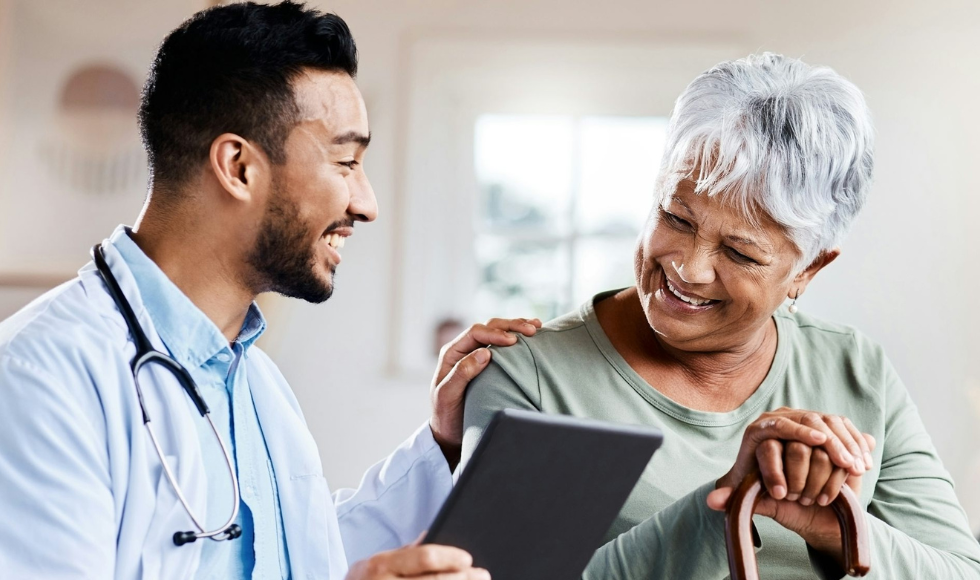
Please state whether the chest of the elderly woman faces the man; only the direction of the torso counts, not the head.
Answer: no

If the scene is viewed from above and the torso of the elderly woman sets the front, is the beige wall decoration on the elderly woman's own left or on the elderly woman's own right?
on the elderly woman's own right

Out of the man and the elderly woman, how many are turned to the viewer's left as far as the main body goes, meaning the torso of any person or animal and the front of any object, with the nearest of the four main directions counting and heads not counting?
0

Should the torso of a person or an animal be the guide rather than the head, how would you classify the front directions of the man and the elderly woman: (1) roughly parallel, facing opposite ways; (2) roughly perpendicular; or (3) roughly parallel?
roughly perpendicular

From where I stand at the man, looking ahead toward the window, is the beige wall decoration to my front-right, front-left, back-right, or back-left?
front-left

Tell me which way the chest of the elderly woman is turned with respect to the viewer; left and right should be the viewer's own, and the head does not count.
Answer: facing the viewer

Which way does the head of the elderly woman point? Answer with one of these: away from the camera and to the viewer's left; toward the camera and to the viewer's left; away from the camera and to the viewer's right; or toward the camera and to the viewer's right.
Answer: toward the camera and to the viewer's left

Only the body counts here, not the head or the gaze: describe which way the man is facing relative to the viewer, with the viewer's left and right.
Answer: facing the viewer and to the right of the viewer

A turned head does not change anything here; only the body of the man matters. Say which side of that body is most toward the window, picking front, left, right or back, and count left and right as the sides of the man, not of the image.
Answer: left

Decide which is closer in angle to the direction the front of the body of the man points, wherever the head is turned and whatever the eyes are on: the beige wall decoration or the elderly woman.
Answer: the elderly woman

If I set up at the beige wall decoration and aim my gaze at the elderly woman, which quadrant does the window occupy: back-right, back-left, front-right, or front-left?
front-left

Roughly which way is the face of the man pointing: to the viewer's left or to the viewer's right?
to the viewer's right

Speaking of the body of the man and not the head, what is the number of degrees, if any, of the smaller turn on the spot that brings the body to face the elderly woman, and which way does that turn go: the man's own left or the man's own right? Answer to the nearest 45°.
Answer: approximately 45° to the man's own left

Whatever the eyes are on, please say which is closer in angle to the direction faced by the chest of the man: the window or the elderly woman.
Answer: the elderly woman

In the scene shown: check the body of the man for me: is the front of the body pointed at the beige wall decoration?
no

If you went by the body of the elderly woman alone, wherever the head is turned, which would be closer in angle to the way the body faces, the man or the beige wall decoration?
the man
